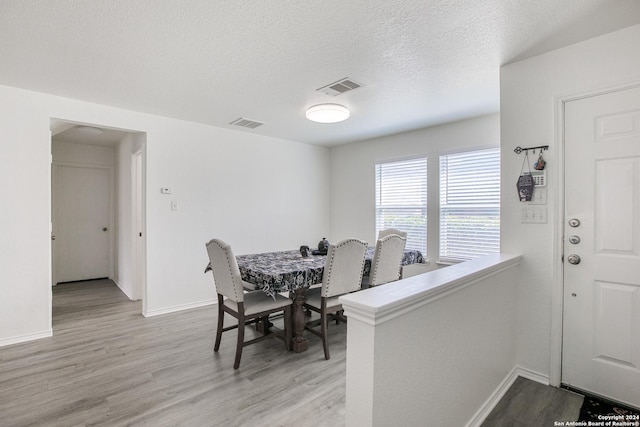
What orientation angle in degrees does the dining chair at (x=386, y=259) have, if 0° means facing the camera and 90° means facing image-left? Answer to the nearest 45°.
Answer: approximately 135°

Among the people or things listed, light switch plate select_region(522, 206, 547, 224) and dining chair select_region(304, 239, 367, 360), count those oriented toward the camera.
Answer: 1

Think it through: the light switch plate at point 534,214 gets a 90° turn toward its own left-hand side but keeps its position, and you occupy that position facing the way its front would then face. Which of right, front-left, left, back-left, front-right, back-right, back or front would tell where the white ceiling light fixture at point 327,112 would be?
back

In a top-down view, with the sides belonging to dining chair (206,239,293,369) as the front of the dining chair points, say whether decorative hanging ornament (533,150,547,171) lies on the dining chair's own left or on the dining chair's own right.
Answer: on the dining chair's own right

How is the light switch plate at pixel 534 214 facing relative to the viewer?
toward the camera

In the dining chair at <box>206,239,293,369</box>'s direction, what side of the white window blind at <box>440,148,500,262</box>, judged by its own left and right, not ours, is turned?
front

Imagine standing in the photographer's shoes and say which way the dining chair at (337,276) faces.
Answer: facing away from the viewer and to the left of the viewer

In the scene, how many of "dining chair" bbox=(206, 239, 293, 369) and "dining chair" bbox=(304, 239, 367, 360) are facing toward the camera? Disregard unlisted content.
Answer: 0

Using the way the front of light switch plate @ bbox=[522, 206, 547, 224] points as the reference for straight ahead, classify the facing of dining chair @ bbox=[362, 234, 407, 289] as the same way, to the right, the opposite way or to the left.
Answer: to the right

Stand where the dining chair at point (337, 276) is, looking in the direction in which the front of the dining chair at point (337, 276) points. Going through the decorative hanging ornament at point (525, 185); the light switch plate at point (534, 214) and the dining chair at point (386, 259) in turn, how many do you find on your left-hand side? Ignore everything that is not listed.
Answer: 0

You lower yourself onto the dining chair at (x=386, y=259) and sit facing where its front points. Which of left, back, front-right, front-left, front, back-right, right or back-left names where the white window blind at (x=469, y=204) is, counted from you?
right

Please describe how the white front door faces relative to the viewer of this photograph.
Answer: facing the viewer and to the left of the viewer

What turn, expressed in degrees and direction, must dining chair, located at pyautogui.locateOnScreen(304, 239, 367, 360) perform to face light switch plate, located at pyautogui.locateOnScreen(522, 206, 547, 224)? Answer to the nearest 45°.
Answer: approximately 135° to its right

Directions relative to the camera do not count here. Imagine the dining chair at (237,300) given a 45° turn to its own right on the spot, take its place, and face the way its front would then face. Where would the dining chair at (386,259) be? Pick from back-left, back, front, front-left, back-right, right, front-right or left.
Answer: front

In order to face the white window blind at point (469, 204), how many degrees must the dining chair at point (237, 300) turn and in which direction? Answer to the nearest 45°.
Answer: approximately 45° to its right

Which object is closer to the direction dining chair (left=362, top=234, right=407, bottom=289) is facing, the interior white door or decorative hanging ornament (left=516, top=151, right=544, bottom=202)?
the interior white door

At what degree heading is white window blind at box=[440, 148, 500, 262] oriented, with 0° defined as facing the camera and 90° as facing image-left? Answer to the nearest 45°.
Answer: approximately 45°
